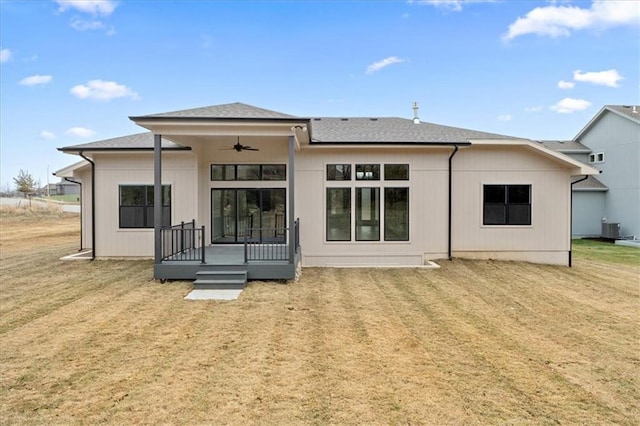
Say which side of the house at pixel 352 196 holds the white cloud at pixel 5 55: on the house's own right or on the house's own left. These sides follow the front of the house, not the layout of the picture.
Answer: on the house's own left

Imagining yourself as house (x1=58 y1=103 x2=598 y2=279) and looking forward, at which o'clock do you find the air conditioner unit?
The air conditioner unit is roughly at 2 o'clock from the house.

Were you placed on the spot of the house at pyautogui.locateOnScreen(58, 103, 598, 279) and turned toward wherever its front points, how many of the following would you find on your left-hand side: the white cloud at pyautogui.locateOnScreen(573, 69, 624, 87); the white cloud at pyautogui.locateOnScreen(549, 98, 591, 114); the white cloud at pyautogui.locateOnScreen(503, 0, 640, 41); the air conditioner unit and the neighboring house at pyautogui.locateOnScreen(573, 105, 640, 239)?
0

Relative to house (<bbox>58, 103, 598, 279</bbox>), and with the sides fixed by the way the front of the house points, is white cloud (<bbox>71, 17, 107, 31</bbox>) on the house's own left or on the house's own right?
on the house's own left

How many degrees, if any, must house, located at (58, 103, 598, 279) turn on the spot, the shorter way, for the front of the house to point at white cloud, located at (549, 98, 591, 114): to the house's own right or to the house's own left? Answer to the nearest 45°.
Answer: approximately 45° to the house's own right

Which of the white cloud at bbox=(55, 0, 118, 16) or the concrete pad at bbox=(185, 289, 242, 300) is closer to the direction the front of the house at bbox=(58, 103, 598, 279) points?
the white cloud

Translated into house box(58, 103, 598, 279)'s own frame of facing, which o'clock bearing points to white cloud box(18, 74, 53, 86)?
The white cloud is roughly at 10 o'clock from the house.

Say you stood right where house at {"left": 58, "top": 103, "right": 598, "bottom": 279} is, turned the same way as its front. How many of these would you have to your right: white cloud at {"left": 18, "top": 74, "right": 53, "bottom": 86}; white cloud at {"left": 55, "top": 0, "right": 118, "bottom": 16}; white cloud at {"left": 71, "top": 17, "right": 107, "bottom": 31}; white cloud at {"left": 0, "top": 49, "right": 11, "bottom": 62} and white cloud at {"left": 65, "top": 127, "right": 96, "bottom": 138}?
0

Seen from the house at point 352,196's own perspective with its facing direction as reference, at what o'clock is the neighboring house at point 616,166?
The neighboring house is roughly at 2 o'clock from the house.

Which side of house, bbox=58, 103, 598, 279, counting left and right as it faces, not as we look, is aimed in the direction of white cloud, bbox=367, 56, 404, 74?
front

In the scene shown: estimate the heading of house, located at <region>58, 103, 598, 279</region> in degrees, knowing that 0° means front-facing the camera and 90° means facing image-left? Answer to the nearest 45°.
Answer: approximately 180°

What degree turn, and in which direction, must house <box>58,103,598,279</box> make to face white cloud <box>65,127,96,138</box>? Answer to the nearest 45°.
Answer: approximately 45° to its left
